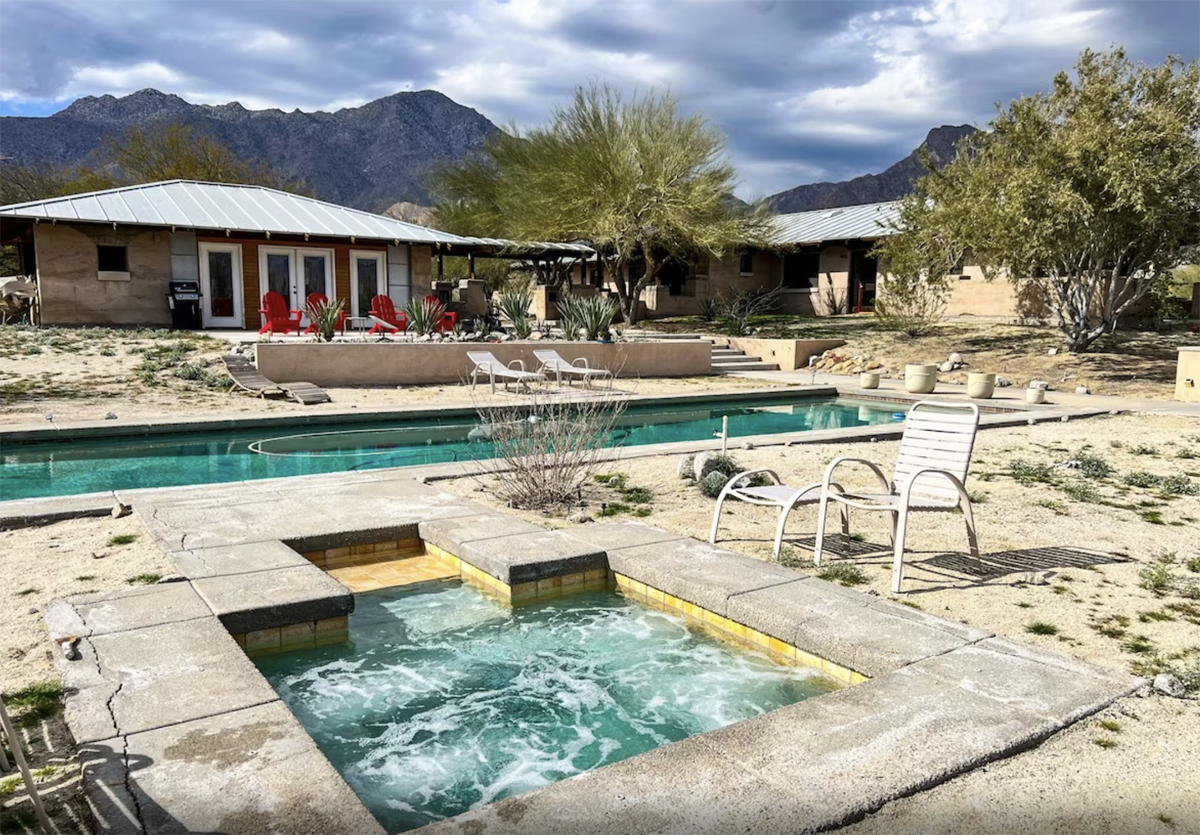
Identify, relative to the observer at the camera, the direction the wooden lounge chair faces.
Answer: facing the viewer and to the right of the viewer

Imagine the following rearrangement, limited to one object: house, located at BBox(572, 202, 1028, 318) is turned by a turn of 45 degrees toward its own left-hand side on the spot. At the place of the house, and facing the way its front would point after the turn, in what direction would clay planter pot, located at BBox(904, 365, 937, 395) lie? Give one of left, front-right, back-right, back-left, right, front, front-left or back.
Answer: front-right

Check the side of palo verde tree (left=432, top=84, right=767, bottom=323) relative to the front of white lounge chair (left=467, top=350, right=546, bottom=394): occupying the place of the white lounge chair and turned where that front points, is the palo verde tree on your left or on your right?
on your left

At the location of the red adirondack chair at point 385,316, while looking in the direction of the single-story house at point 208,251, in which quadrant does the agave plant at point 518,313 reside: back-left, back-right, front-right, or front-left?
back-right

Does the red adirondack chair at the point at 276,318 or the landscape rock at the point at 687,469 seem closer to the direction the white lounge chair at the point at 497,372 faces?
the landscape rock

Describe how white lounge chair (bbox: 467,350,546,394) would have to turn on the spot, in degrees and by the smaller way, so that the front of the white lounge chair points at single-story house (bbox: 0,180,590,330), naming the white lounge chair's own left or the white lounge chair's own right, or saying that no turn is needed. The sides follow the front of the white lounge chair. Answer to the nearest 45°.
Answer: approximately 180°

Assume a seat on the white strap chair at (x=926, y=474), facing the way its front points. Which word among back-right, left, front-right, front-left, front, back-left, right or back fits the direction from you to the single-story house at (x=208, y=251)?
right

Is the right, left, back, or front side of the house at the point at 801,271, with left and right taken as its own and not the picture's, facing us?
front

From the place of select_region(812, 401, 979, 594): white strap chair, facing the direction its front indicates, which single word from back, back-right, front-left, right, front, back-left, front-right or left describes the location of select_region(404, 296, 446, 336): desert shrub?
right

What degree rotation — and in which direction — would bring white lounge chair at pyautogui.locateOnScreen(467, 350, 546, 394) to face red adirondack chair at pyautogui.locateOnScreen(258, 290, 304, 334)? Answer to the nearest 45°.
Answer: approximately 180°

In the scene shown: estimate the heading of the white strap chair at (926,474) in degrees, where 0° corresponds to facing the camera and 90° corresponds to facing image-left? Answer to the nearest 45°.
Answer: approximately 45°

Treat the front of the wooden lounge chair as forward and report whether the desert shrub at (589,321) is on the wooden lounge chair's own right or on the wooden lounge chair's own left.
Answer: on the wooden lounge chair's own left
